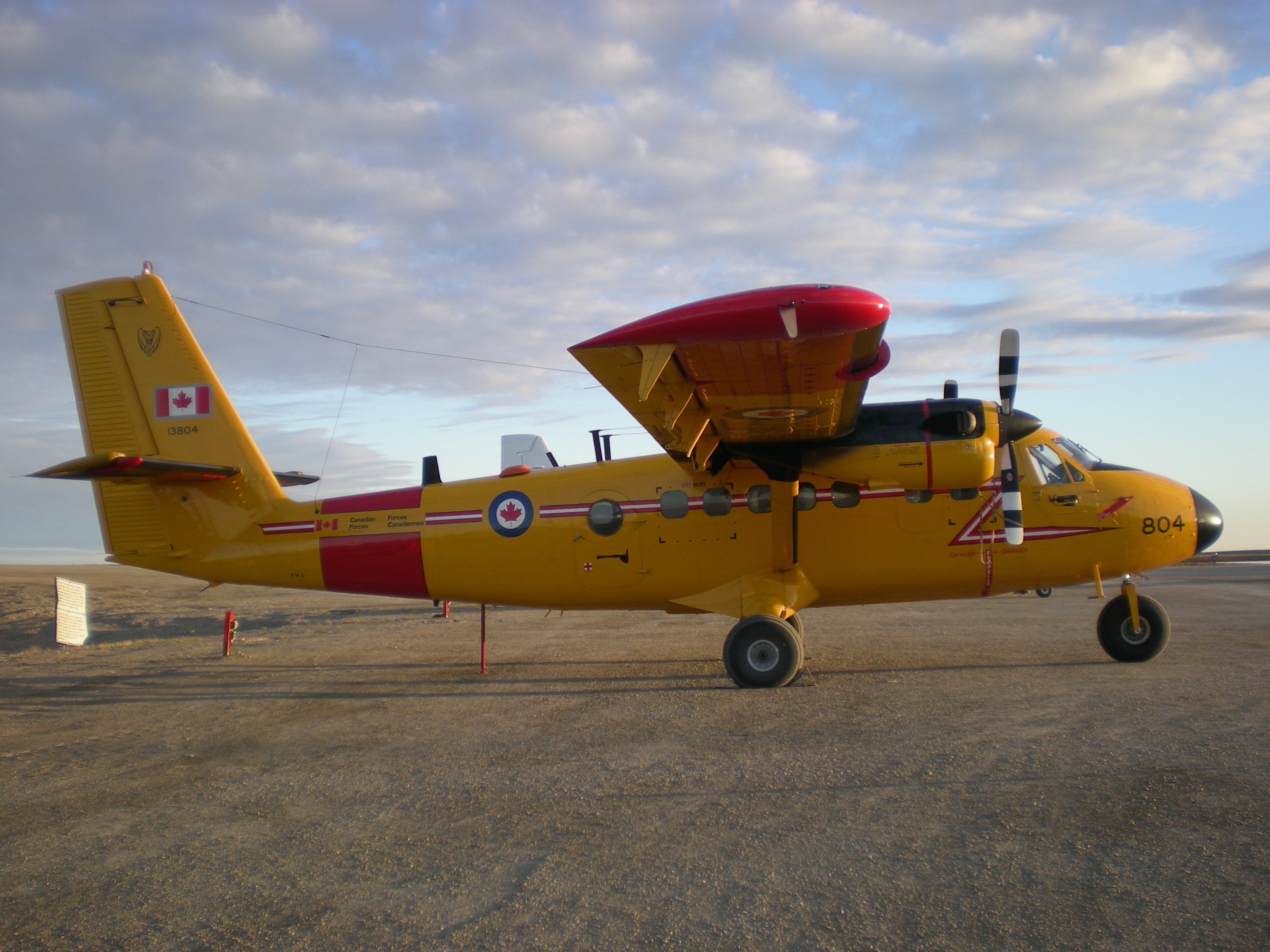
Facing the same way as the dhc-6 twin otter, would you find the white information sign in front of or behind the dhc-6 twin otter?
behind

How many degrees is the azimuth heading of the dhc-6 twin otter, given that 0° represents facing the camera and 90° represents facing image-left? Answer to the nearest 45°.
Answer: approximately 270°
